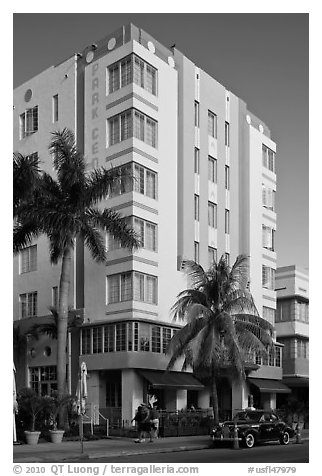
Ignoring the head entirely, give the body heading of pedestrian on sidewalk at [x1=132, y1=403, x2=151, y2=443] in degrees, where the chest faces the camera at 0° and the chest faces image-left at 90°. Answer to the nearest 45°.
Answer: approximately 45°

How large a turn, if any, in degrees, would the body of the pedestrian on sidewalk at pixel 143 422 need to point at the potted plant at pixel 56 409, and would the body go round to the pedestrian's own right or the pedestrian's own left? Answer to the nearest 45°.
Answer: approximately 45° to the pedestrian's own right

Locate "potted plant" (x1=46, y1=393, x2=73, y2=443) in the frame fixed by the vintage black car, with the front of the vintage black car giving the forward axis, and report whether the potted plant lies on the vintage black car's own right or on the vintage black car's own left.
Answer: on the vintage black car's own right

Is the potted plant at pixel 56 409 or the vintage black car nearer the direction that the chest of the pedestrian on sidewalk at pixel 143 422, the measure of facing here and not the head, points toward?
the potted plant

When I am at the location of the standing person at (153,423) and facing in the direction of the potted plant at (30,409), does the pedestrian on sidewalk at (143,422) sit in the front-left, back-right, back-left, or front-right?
front-left
